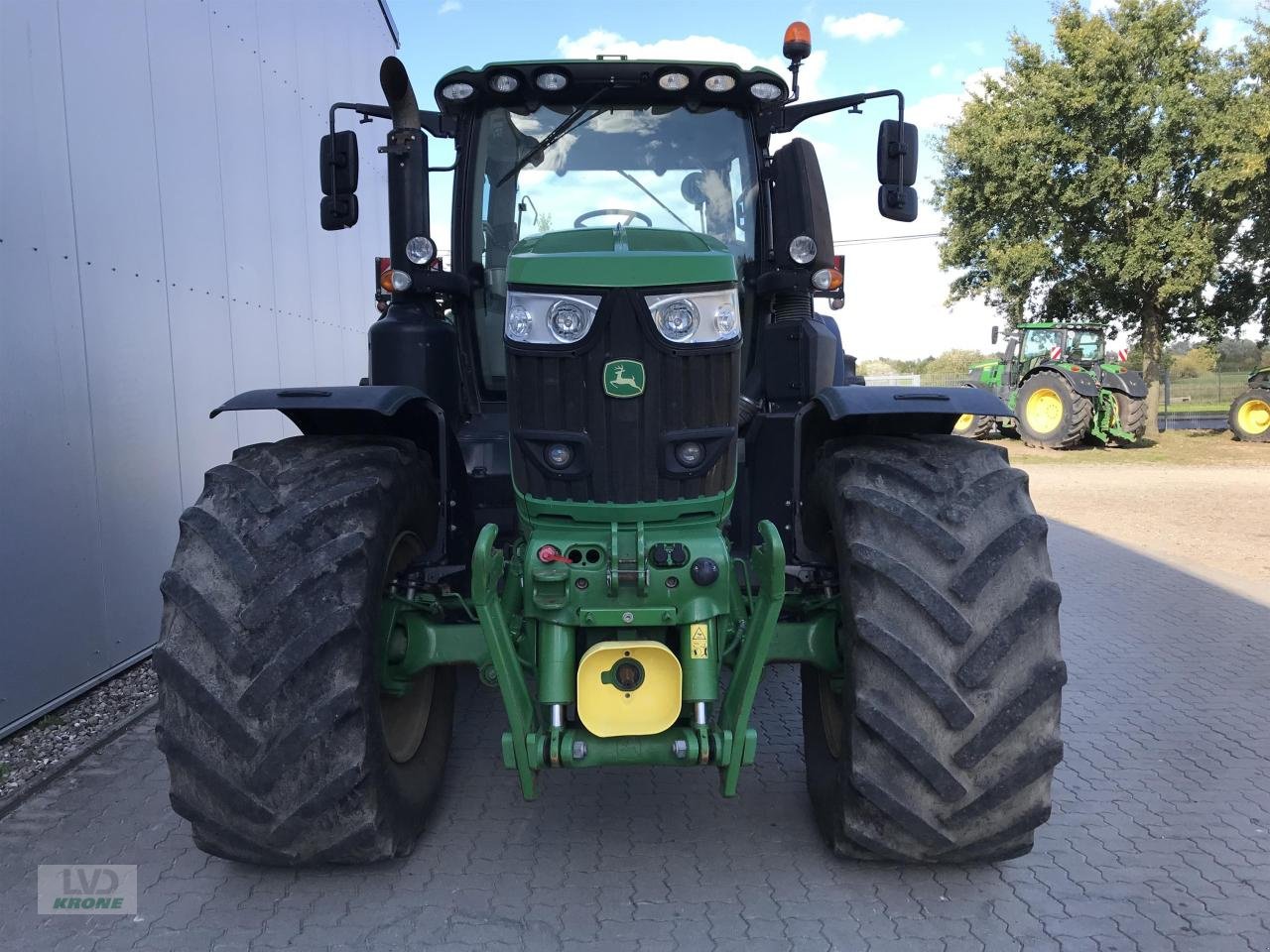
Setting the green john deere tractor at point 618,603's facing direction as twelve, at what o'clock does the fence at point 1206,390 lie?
The fence is roughly at 7 o'clock from the green john deere tractor.

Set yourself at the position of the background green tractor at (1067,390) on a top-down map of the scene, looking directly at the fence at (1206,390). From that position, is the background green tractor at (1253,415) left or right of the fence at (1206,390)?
right

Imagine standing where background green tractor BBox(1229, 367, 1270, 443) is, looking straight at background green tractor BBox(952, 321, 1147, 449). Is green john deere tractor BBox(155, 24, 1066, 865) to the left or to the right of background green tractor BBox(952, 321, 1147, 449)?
left

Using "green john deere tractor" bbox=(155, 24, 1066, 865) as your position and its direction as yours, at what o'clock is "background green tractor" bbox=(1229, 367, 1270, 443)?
The background green tractor is roughly at 7 o'clock from the green john deere tractor.

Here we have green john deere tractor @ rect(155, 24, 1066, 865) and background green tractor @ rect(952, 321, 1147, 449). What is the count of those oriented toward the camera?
1

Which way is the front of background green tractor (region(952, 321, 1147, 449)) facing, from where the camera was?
facing away from the viewer and to the left of the viewer

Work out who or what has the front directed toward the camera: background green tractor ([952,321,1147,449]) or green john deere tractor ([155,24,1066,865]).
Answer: the green john deere tractor

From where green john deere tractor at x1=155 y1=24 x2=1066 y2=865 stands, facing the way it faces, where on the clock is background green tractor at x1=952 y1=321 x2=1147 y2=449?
The background green tractor is roughly at 7 o'clock from the green john deere tractor.

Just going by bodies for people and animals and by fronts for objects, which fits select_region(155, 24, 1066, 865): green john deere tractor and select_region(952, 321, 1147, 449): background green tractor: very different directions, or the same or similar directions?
very different directions

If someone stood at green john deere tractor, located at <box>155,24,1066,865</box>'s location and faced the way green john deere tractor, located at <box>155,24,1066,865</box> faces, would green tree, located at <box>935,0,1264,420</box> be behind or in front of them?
behind

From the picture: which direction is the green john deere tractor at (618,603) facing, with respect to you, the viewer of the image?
facing the viewer
